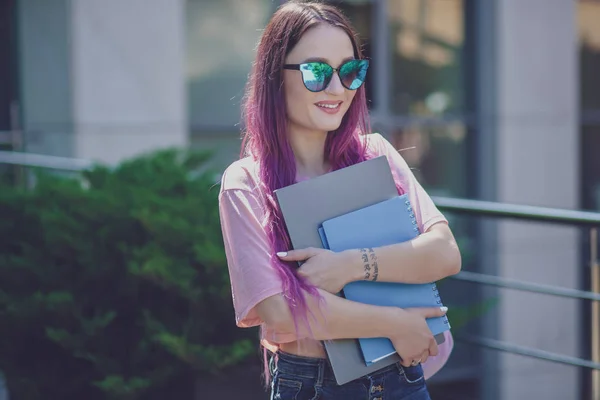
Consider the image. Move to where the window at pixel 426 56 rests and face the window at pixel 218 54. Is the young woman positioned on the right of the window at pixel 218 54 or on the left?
left

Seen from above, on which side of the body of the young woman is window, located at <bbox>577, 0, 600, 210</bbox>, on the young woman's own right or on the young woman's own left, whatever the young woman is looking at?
on the young woman's own left

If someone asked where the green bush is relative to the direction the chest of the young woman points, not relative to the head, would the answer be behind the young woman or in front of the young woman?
behind

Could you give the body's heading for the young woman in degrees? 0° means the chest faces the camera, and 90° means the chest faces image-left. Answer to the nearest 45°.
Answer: approximately 315°

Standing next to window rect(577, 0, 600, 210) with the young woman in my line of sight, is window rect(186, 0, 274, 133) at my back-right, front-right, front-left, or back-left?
front-right

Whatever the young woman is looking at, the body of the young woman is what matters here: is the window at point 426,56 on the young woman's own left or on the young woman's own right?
on the young woman's own left

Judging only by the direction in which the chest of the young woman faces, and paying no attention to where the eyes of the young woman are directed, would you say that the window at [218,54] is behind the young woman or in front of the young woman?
behind

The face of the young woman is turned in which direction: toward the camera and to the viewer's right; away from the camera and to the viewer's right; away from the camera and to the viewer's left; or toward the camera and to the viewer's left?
toward the camera and to the viewer's right
